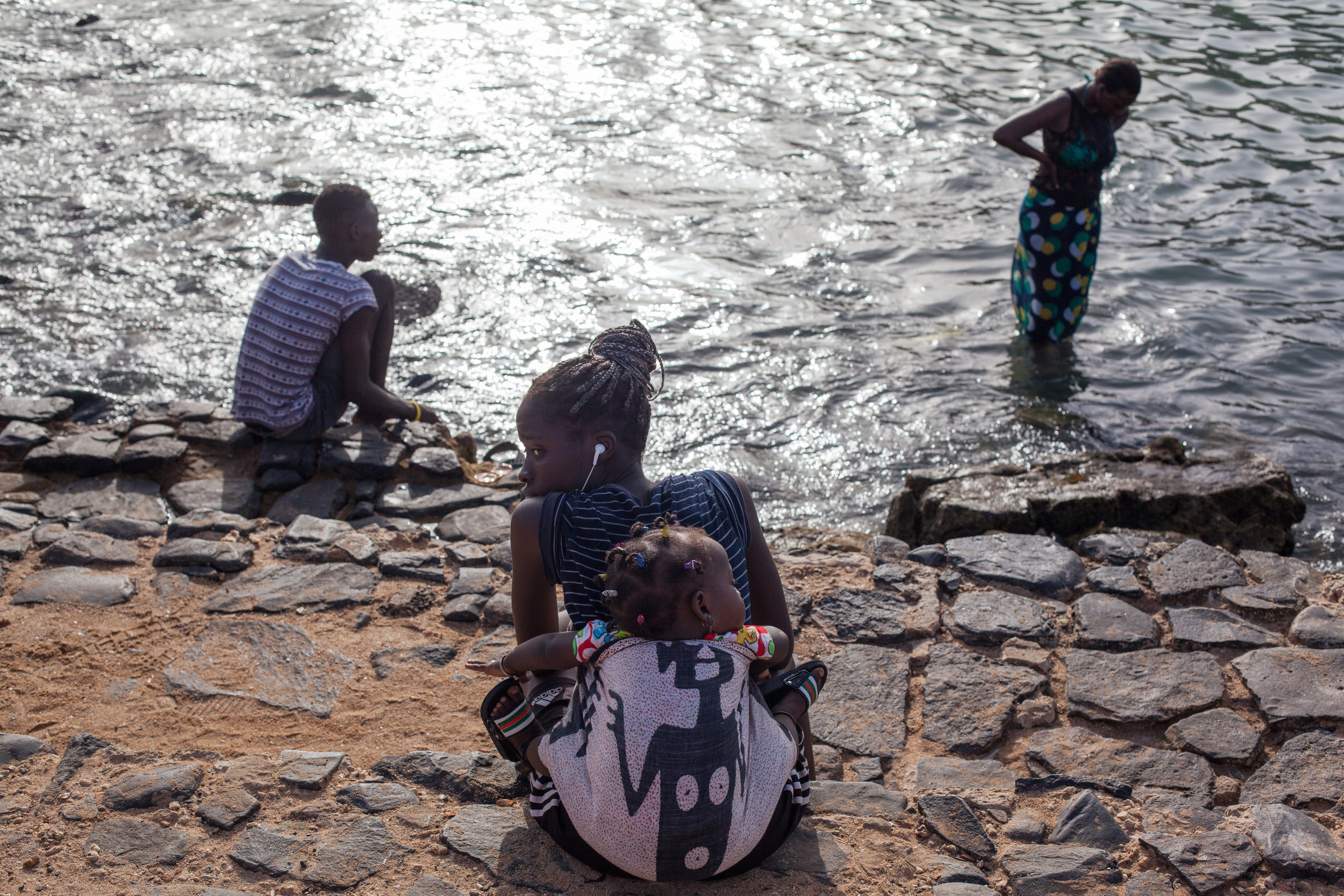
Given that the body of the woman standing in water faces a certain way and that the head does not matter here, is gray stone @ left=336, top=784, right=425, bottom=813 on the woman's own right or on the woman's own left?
on the woman's own right

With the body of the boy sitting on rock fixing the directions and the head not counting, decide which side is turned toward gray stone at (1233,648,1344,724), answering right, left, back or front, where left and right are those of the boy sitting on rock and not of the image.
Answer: right

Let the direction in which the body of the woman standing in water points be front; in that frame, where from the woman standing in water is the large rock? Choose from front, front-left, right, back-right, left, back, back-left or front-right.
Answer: front-right

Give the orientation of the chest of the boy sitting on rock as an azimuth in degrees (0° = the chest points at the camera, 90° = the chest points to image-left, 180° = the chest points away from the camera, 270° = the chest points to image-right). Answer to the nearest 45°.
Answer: approximately 225°

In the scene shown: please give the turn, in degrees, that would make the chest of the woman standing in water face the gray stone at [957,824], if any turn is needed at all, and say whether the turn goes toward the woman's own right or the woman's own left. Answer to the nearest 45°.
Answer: approximately 45° to the woman's own right

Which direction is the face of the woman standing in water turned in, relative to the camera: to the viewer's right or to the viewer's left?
to the viewer's right

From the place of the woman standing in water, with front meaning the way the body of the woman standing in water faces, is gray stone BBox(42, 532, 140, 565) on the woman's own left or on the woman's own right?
on the woman's own right

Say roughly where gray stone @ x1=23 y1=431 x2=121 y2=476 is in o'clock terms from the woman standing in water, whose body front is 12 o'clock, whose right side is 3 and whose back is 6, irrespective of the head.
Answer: The gray stone is roughly at 3 o'clock from the woman standing in water.

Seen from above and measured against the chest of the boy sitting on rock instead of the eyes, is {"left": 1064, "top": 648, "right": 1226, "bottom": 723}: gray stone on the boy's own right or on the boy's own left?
on the boy's own right

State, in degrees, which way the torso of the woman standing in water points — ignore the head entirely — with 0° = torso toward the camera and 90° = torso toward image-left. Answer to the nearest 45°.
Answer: approximately 315°

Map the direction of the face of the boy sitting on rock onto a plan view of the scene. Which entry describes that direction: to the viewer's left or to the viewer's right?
to the viewer's right

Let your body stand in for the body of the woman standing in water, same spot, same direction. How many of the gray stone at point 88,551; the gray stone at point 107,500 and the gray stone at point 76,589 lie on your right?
3
